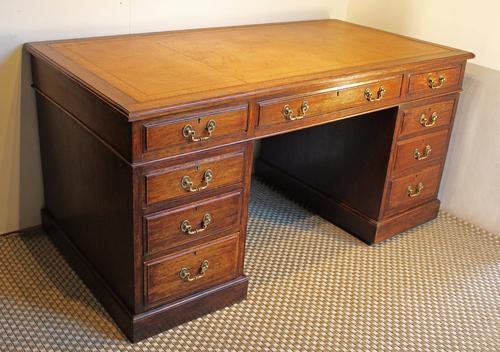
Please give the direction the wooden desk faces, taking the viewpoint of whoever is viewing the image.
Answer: facing the viewer and to the right of the viewer
